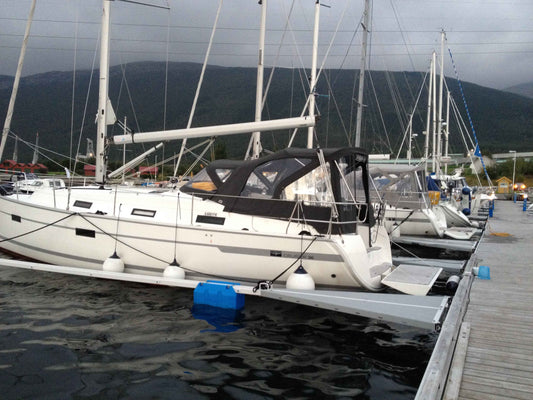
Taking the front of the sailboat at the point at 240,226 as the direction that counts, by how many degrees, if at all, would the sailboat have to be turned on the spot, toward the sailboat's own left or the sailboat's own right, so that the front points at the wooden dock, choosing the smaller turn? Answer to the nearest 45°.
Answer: approximately 180°

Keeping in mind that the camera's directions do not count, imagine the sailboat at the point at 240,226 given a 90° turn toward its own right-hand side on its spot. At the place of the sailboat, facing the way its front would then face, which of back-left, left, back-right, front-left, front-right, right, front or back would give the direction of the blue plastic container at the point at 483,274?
front-right

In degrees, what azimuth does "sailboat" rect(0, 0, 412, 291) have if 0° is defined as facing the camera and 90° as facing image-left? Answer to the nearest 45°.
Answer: approximately 135°
